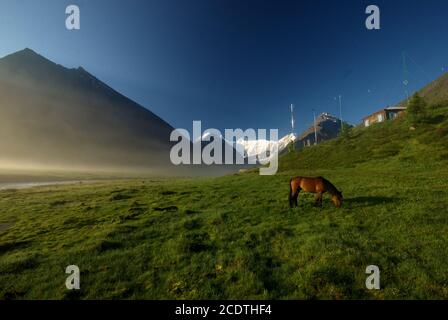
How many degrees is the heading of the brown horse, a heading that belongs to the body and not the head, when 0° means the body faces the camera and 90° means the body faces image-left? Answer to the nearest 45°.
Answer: approximately 270°
